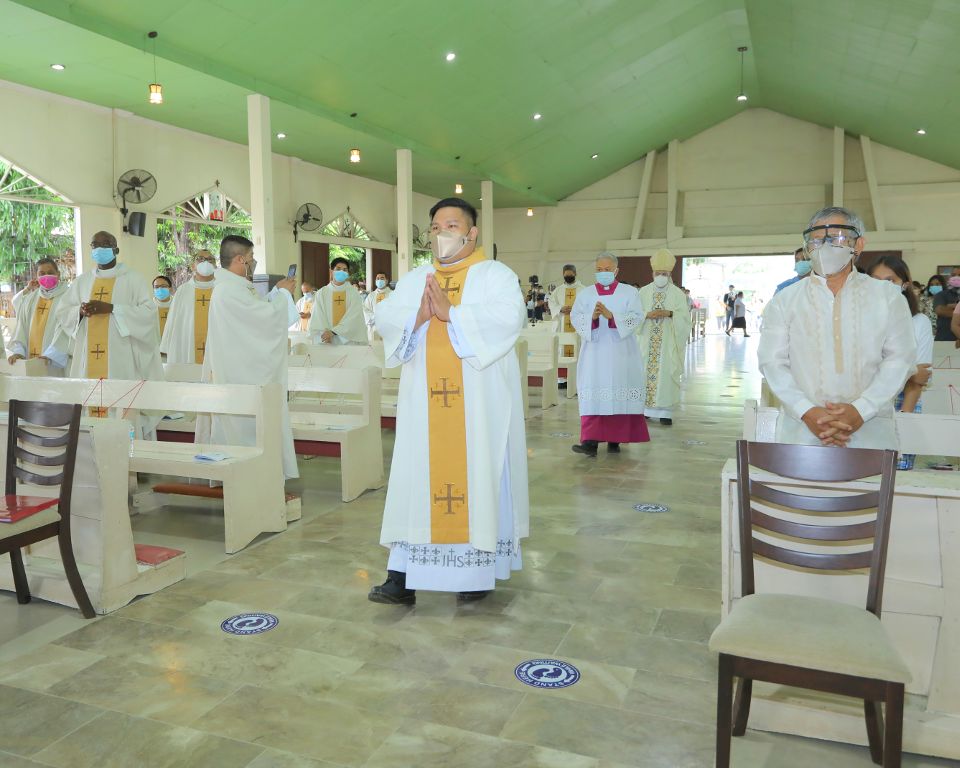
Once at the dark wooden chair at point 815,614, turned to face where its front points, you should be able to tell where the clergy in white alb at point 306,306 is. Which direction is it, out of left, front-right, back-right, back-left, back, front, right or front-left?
back-right

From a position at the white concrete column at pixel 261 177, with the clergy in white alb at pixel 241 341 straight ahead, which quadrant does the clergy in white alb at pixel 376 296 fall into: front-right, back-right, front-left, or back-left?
back-left

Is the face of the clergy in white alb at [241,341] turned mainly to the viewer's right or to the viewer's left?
to the viewer's right

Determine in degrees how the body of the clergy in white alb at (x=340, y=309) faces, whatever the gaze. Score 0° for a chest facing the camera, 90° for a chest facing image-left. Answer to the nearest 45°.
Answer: approximately 0°

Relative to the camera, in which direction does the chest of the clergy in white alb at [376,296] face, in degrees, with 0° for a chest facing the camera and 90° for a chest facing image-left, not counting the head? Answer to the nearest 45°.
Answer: approximately 0°
